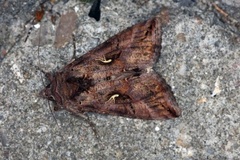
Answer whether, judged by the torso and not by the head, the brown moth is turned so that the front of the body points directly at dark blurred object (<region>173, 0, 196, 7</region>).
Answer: no

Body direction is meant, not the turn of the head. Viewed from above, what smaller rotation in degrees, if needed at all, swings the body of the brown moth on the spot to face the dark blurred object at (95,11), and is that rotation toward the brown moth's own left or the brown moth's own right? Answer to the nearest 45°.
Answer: approximately 90° to the brown moth's own right

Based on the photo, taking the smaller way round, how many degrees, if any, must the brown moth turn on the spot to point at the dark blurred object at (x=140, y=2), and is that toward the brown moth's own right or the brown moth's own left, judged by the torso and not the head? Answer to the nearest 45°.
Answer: approximately 90° to the brown moth's own right

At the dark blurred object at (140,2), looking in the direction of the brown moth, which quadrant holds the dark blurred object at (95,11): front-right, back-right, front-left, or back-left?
front-right

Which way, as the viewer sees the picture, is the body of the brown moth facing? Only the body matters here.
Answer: to the viewer's left

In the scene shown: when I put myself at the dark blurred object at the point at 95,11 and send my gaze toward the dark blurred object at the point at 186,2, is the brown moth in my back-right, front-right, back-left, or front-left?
front-right
